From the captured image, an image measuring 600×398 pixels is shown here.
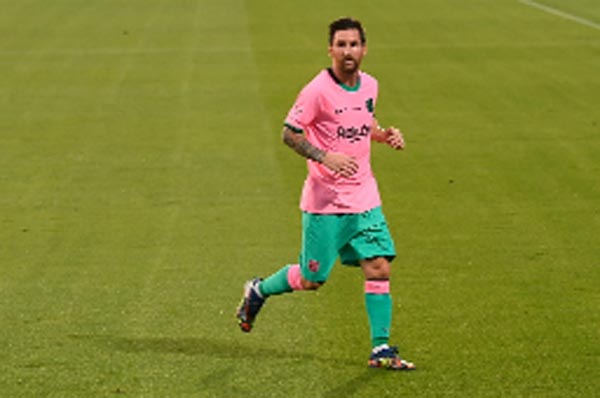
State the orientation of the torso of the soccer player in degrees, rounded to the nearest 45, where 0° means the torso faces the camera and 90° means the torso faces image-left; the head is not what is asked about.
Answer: approximately 315°
